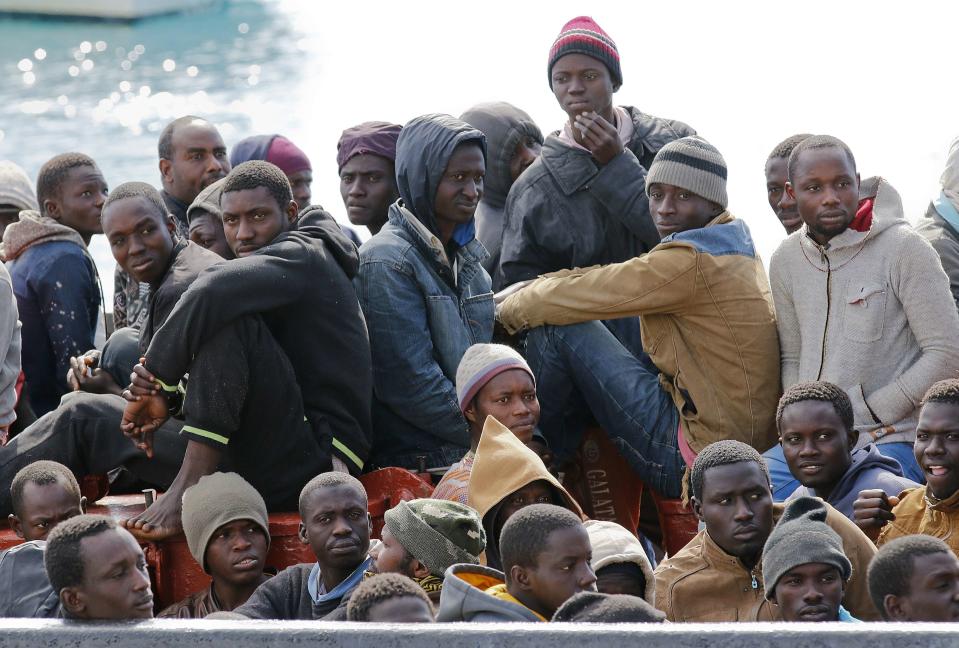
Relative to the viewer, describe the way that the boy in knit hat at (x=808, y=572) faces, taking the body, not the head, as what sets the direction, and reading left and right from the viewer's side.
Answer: facing the viewer

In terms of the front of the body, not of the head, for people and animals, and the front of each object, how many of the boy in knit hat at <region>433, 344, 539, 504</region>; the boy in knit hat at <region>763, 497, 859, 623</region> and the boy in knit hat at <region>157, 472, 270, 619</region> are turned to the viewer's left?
0

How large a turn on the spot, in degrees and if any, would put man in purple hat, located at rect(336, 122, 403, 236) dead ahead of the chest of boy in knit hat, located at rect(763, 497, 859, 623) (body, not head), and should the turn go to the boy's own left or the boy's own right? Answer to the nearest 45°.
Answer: approximately 135° to the boy's own right

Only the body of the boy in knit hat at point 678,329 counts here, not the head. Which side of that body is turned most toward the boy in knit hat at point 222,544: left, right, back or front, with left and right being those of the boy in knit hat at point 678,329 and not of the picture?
front

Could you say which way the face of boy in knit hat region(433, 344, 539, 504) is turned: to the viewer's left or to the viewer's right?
to the viewer's right

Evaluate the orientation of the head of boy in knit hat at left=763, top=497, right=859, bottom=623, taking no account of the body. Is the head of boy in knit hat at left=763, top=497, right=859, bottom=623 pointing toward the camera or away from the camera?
toward the camera

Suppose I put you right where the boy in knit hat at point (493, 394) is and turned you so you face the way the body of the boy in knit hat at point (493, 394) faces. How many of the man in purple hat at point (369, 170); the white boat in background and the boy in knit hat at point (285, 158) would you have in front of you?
0

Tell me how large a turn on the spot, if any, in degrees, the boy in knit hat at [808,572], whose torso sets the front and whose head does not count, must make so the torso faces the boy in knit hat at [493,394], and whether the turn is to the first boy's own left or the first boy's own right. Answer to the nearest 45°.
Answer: approximately 135° to the first boy's own right

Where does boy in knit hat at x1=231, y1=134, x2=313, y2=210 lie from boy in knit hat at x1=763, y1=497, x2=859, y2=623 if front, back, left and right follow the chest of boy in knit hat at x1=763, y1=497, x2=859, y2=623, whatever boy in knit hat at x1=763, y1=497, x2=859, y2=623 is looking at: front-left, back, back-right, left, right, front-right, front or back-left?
back-right

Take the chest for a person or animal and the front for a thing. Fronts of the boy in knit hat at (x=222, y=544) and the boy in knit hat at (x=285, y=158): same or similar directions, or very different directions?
same or similar directions

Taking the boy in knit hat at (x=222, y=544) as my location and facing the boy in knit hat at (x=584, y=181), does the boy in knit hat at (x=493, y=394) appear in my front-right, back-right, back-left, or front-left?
front-right

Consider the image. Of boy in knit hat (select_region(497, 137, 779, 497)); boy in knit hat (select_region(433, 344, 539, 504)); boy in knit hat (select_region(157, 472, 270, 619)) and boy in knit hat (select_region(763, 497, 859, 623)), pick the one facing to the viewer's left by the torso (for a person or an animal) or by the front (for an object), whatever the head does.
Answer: boy in knit hat (select_region(497, 137, 779, 497))

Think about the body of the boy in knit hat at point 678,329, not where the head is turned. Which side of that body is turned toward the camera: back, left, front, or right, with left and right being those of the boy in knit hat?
left
